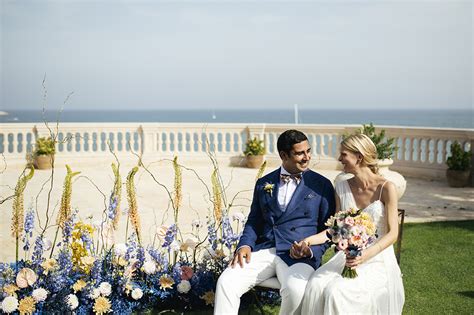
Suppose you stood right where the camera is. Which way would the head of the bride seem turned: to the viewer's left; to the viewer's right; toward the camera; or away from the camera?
to the viewer's left

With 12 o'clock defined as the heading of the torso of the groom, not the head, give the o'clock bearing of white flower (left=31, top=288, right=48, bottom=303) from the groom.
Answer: The white flower is roughly at 3 o'clock from the groom.

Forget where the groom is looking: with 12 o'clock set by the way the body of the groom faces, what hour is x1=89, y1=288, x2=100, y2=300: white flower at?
The white flower is roughly at 3 o'clock from the groom.

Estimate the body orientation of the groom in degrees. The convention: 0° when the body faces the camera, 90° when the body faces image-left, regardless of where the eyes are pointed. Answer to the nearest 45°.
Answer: approximately 0°
